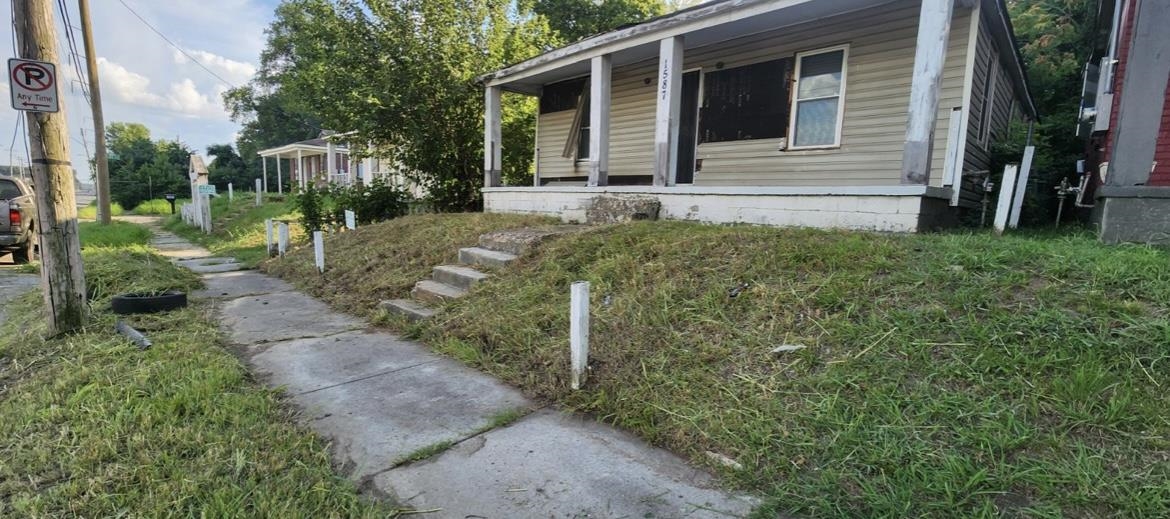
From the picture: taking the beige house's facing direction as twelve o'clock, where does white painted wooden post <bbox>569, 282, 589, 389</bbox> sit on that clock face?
The white painted wooden post is roughly at 11 o'clock from the beige house.

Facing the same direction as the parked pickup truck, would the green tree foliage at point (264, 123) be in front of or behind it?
in front

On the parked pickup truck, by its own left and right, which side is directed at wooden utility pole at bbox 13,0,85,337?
back

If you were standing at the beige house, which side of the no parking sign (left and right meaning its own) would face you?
left

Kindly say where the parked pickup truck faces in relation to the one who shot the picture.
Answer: facing away from the viewer

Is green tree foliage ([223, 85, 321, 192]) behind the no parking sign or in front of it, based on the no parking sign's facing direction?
behind

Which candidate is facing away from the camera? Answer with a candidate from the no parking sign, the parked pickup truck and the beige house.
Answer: the parked pickup truck

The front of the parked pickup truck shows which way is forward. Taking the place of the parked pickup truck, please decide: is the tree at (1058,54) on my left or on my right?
on my right

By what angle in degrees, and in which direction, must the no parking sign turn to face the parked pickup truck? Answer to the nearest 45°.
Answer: approximately 180°

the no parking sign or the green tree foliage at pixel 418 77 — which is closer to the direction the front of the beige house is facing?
the no parking sign

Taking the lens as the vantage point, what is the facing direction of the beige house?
facing the viewer and to the left of the viewer

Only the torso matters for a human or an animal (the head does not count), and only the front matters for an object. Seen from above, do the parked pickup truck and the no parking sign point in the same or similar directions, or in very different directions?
very different directions

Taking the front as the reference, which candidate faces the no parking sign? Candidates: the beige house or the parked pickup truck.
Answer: the beige house

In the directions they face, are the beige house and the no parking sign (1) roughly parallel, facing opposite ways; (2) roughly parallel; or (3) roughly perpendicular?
roughly perpendicular

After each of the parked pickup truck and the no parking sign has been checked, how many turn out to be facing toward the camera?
1
